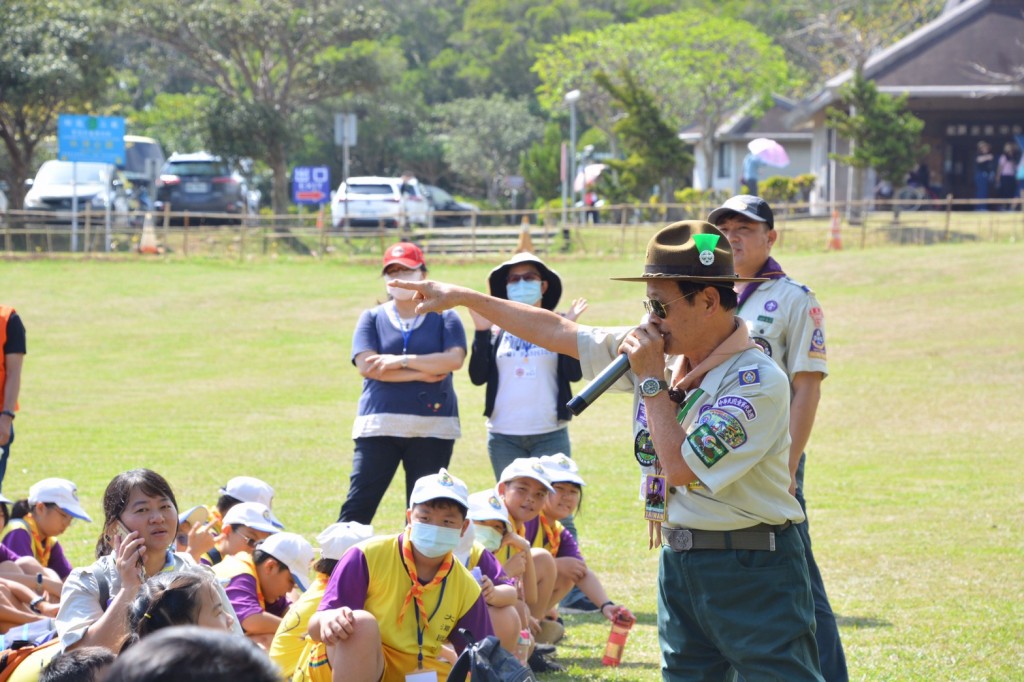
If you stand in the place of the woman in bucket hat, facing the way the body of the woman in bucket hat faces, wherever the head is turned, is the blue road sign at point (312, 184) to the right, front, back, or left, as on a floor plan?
back

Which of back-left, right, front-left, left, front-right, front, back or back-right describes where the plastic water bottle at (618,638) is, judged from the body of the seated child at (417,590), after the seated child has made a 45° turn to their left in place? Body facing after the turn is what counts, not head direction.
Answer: left

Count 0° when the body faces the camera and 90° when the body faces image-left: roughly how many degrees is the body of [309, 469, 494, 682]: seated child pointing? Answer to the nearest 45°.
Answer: approximately 0°

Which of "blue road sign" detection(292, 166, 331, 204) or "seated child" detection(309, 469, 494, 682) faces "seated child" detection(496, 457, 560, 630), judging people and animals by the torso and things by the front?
the blue road sign

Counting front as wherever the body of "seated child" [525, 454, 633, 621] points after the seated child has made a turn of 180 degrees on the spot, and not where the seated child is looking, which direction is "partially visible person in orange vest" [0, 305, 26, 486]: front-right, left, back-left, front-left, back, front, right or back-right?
front-left

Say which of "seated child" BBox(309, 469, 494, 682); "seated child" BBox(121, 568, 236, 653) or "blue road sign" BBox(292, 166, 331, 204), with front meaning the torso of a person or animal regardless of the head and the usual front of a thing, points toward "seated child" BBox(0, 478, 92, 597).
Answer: the blue road sign

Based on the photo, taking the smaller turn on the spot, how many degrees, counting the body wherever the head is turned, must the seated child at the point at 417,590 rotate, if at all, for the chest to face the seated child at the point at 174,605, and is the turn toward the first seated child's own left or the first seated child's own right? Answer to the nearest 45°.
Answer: approximately 45° to the first seated child's own right
